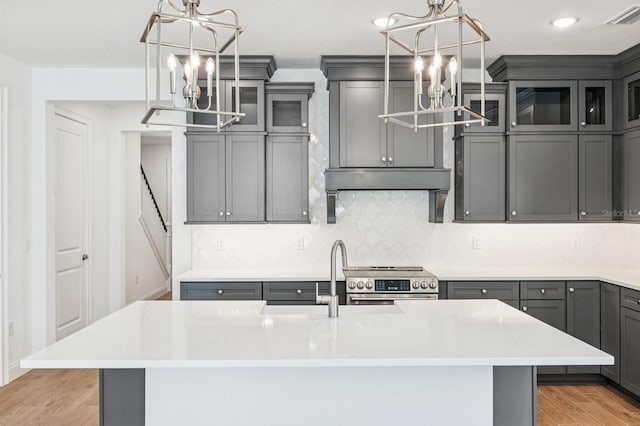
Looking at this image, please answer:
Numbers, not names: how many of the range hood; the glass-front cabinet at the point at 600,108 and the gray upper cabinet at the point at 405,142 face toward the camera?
3

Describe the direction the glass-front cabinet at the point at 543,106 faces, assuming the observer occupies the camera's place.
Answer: facing the viewer

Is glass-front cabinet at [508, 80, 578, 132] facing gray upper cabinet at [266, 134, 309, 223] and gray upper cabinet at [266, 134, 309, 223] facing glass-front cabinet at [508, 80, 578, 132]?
no

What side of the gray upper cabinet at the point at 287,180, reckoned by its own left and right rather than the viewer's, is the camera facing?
front

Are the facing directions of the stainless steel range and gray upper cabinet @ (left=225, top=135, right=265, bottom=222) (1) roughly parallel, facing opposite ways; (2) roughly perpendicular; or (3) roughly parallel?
roughly parallel

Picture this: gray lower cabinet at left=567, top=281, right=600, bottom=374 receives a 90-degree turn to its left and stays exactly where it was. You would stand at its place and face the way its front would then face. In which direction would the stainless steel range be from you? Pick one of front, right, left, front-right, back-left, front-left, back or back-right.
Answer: back-right

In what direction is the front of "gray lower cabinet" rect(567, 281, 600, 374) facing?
toward the camera

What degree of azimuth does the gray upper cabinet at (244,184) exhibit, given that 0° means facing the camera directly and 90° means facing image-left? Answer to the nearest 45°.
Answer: approximately 0°

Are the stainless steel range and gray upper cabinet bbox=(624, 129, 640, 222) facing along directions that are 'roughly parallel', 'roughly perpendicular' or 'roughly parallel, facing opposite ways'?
roughly perpendicular

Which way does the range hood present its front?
toward the camera

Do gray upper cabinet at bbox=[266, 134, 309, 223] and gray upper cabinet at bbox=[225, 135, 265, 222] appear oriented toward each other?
no

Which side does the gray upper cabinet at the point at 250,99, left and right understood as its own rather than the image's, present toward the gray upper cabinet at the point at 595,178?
left

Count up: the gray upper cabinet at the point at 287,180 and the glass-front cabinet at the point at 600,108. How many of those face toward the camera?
2

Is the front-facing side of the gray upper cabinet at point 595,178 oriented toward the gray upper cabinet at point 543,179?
no

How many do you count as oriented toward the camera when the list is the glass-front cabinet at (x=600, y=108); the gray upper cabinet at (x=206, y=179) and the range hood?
3
